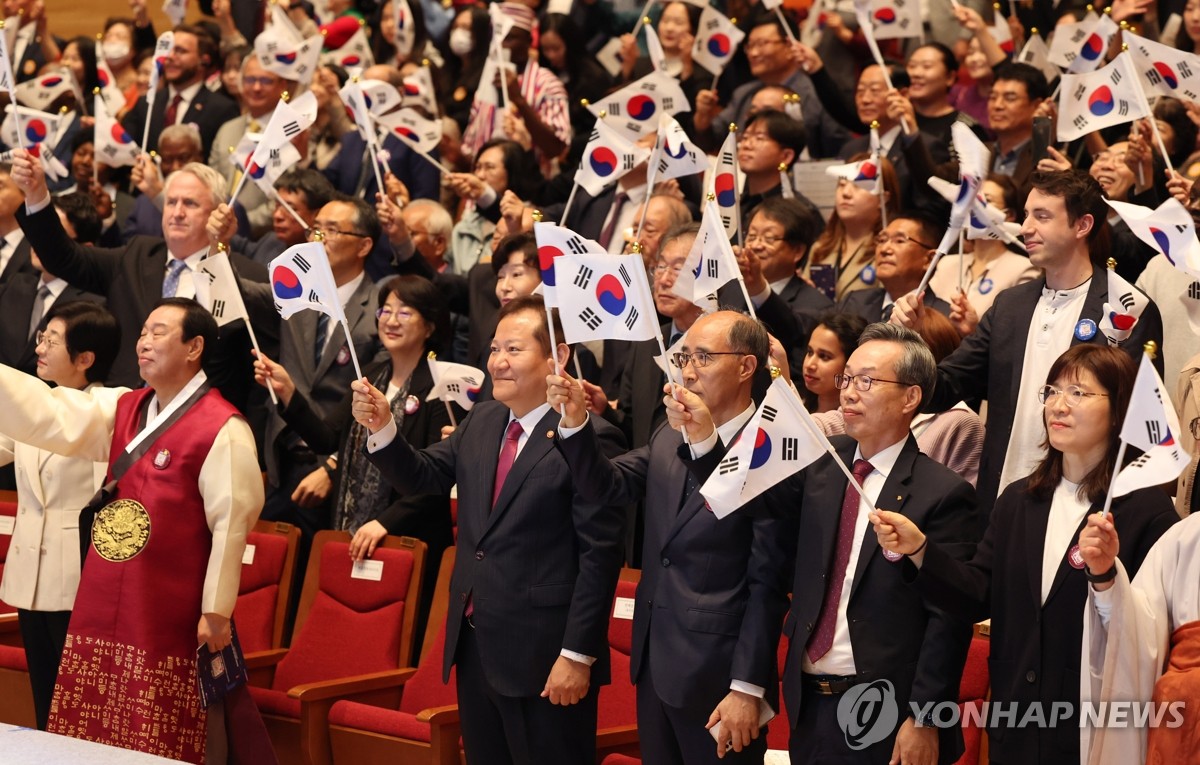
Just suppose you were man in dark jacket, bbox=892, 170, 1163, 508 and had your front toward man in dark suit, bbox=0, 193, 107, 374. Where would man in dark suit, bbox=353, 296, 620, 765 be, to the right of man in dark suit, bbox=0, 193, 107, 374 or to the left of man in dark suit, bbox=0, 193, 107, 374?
left

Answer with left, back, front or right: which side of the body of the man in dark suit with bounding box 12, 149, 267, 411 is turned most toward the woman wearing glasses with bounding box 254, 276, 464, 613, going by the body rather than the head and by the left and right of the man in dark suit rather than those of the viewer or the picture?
left

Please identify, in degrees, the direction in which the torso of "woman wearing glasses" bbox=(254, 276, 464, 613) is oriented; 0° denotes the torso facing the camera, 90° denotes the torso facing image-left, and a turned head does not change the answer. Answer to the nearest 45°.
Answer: approximately 45°

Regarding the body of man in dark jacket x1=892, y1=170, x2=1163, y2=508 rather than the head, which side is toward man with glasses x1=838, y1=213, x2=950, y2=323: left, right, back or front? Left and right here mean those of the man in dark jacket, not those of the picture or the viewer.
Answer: right

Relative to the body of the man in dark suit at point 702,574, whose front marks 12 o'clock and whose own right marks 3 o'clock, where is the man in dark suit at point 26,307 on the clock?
the man in dark suit at point 26,307 is roughly at 3 o'clock from the man in dark suit at point 702,574.

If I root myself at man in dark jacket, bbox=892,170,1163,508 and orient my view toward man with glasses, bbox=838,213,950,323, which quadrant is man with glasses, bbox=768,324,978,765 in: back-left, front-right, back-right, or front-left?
back-left
